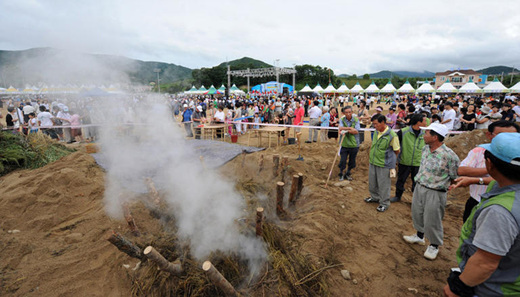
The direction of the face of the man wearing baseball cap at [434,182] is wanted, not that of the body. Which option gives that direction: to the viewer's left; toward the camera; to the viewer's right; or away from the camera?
to the viewer's left

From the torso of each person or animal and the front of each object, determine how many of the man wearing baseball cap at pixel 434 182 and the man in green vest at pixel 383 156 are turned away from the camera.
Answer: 0

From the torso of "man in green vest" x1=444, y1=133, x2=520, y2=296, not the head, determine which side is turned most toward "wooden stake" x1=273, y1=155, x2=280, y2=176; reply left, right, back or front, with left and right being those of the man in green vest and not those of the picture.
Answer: front

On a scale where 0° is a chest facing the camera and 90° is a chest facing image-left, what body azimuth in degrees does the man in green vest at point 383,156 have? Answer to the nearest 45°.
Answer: approximately 45°

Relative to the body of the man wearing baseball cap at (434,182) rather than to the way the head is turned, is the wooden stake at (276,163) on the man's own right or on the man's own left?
on the man's own right

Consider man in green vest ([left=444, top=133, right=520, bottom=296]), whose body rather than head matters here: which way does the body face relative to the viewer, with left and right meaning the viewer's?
facing away from the viewer and to the left of the viewer

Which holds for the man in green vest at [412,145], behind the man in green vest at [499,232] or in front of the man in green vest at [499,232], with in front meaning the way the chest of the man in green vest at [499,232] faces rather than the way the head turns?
in front

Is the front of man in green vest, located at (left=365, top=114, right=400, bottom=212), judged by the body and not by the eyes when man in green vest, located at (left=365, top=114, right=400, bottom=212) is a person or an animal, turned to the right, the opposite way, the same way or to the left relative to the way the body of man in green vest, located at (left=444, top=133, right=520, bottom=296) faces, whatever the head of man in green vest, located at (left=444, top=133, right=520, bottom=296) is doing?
to the left

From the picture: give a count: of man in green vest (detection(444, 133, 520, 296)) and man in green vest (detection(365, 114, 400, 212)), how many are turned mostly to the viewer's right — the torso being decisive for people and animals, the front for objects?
0

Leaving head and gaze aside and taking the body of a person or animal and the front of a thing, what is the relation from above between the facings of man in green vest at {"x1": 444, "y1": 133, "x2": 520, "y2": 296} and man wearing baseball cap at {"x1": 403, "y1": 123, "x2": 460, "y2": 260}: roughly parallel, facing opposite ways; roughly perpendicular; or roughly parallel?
roughly perpendicular

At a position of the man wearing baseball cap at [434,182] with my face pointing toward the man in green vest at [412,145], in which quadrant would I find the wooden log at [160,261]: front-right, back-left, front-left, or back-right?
back-left

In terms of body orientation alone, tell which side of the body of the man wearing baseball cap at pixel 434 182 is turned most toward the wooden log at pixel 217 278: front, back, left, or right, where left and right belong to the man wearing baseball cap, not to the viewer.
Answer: front

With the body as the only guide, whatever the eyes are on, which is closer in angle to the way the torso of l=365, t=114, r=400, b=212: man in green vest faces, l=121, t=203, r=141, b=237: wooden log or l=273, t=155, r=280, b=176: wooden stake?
the wooden log
